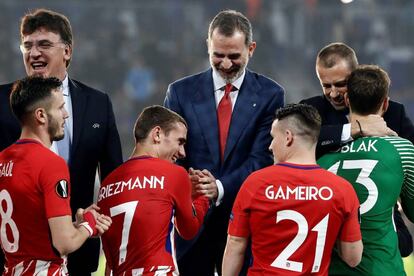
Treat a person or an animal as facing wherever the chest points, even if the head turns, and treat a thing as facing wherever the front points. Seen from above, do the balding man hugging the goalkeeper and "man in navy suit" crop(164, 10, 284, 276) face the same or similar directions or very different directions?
same or similar directions

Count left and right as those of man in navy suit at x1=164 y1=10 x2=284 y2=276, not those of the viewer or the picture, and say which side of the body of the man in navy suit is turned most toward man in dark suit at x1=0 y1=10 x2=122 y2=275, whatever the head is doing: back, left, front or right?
right

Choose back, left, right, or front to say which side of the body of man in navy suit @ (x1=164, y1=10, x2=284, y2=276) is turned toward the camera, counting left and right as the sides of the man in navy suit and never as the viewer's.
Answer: front

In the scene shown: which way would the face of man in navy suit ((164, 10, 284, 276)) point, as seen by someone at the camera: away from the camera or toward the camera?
toward the camera
